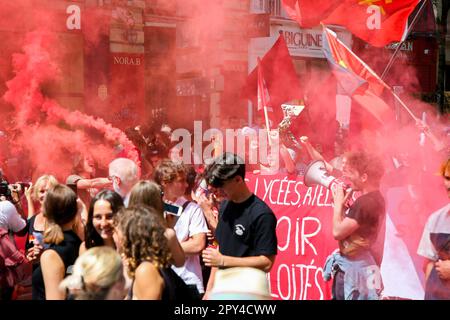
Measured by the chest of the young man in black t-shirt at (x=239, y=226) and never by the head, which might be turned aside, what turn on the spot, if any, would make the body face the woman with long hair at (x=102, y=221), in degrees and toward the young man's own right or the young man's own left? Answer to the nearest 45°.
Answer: approximately 45° to the young man's own right

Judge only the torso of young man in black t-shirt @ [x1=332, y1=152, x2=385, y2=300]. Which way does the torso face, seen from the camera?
to the viewer's left

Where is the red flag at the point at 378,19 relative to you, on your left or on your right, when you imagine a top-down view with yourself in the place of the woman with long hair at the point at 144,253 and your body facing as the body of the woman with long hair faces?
on your right

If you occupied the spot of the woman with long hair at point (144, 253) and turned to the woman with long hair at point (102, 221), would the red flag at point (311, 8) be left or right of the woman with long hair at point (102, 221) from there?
right

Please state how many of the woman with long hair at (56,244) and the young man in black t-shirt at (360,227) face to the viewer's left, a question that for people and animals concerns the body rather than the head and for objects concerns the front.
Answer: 1

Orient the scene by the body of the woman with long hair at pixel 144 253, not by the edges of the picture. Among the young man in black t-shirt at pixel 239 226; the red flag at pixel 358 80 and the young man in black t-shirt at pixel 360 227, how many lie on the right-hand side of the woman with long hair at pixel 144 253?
3

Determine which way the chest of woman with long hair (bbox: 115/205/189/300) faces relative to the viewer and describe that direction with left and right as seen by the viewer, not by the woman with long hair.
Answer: facing away from the viewer and to the left of the viewer

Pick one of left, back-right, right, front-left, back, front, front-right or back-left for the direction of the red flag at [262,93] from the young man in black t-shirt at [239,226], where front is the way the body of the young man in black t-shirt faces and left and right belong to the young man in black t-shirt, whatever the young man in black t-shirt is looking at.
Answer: back-right
